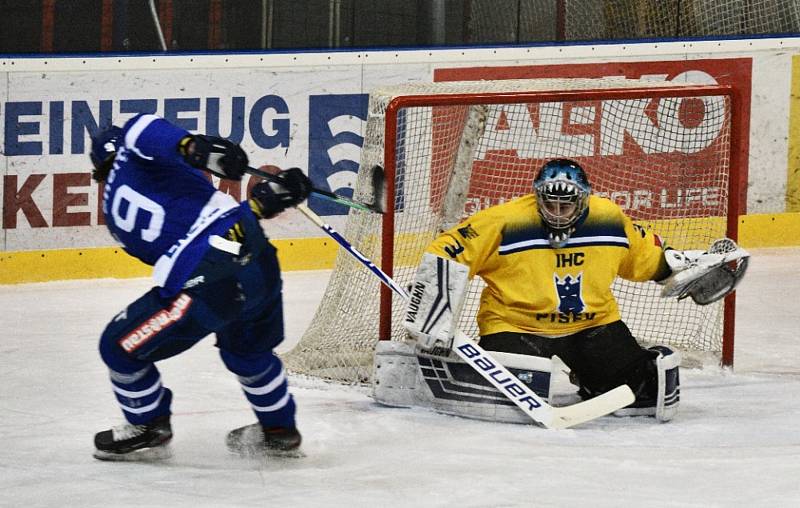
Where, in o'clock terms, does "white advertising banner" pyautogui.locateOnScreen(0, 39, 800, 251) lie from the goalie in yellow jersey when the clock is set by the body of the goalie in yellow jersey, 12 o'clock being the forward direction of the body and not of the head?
The white advertising banner is roughly at 5 o'clock from the goalie in yellow jersey.

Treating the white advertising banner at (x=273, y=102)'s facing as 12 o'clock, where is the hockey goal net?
The hockey goal net is roughly at 11 o'clock from the white advertising banner.

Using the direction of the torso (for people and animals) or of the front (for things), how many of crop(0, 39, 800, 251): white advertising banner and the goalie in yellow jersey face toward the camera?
2

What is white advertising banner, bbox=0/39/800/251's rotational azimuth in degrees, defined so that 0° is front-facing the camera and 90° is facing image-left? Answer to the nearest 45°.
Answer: approximately 0°

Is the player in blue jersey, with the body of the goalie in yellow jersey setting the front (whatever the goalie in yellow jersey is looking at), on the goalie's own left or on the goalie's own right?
on the goalie's own right
